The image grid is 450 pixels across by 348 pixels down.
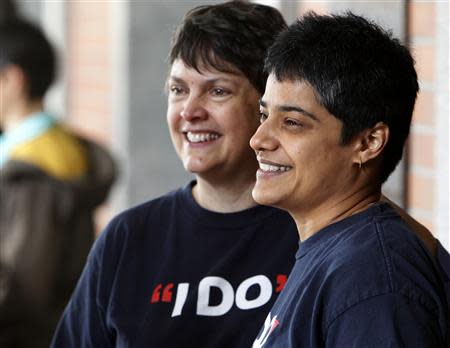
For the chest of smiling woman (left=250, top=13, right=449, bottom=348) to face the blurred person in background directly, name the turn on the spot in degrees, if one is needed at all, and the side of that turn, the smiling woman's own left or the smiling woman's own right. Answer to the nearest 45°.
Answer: approximately 45° to the smiling woman's own right

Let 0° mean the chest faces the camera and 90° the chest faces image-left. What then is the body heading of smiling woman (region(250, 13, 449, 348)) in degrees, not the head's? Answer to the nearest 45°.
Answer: approximately 90°

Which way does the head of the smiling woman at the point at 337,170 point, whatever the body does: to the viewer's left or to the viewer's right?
to the viewer's left
